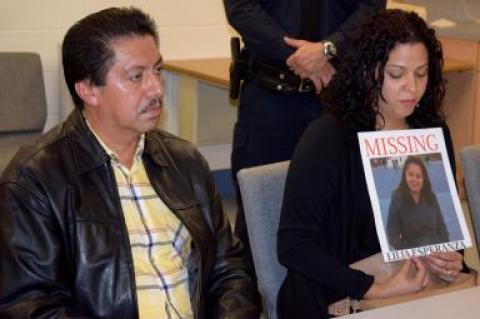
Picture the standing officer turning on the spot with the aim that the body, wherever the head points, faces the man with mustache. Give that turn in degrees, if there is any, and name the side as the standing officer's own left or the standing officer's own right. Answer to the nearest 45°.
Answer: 0° — they already face them

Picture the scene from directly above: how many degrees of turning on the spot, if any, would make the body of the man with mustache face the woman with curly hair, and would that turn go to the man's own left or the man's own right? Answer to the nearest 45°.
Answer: approximately 45° to the man's own left

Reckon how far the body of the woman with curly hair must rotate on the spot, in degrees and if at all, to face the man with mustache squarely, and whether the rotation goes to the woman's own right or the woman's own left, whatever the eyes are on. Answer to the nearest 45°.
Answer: approximately 90° to the woman's own right

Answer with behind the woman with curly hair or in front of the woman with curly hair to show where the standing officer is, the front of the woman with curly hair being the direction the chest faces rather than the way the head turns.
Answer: behind

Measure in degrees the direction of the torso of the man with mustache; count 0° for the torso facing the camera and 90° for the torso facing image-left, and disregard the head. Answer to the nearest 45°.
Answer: approximately 315°

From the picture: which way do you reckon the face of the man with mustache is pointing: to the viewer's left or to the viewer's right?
to the viewer's right
